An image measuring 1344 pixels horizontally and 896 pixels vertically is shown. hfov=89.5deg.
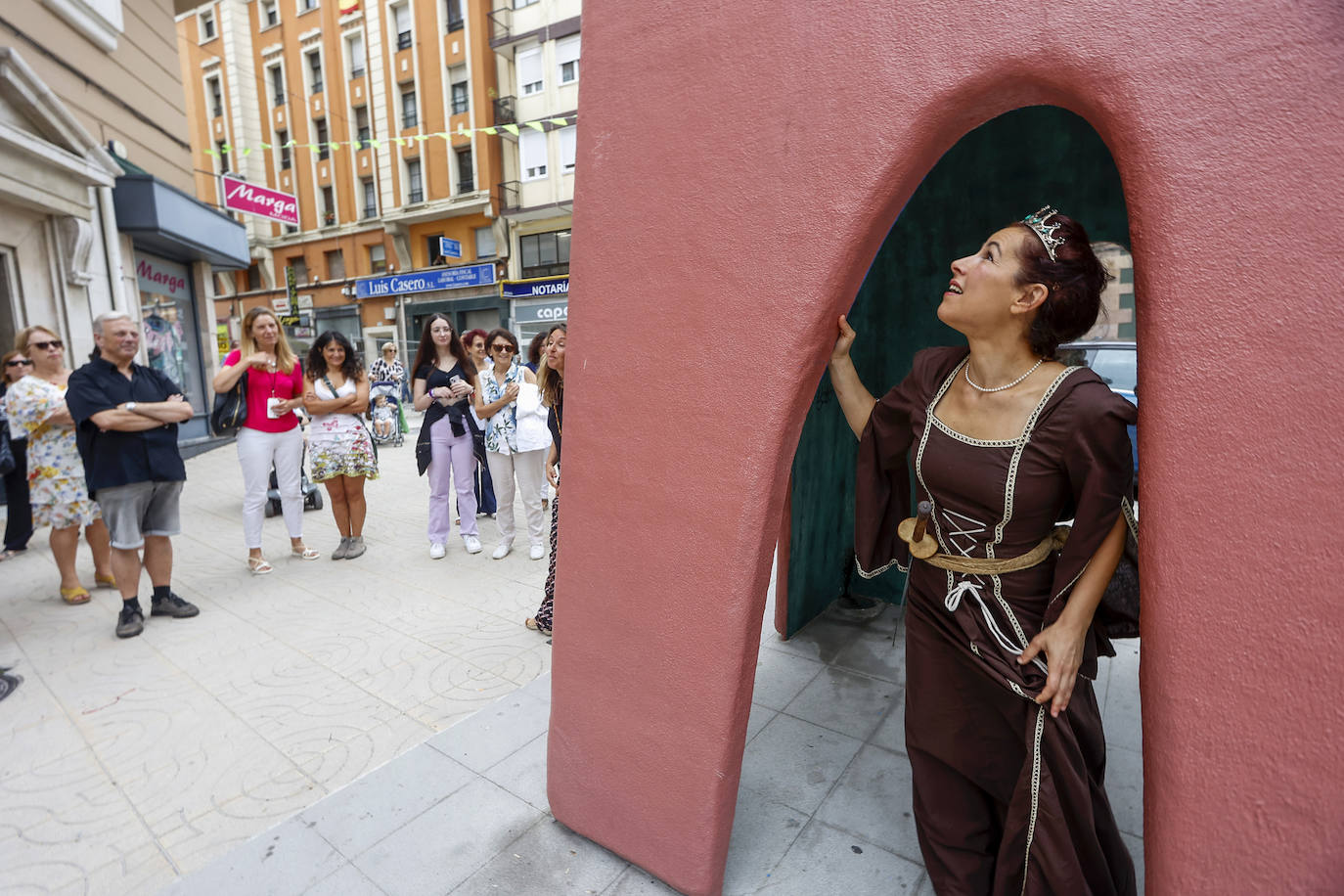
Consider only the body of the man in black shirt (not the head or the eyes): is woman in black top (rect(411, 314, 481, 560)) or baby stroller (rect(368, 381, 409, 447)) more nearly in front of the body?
the woman in black top

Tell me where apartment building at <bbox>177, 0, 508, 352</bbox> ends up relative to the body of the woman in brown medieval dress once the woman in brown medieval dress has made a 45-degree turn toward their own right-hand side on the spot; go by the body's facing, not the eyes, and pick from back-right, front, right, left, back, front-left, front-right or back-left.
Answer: front-right

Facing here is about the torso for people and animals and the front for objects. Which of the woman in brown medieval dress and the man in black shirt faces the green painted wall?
the man in black shirt

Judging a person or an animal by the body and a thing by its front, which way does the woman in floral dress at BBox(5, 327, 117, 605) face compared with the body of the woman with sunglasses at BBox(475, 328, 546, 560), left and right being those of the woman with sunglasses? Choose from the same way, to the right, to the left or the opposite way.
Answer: to the left

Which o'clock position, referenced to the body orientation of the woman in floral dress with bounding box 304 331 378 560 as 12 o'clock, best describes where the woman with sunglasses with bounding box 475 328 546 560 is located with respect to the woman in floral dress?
The woman with sunglasses is roughly at 10 o'clock from the woman in floral dress.

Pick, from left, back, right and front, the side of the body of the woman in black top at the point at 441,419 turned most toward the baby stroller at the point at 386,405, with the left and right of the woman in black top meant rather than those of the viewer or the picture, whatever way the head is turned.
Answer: back

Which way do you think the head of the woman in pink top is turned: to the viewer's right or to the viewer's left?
to the viewer's right

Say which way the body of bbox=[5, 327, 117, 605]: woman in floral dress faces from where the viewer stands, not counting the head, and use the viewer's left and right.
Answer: facing the viewer and to the right of the viewer

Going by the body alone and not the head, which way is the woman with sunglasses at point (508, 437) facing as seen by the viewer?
toward the camera

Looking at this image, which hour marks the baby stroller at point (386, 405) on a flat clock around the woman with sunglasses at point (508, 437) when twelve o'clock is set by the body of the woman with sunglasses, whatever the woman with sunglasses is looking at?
The baby stroller is roughly at 5 o'clock from the woman with sunglasses.

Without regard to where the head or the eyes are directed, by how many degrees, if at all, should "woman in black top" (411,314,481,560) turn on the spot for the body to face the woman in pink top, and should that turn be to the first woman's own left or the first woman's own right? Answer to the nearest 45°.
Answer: approximately 90° to the first woman's own right

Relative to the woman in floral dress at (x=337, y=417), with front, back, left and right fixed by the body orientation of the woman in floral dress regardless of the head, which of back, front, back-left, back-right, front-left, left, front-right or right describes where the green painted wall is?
front-left

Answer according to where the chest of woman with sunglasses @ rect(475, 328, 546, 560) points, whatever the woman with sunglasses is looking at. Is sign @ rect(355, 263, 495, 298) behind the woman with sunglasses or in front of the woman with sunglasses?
behind

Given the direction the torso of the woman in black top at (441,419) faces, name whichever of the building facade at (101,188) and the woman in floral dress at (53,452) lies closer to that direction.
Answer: the woman in floral dress

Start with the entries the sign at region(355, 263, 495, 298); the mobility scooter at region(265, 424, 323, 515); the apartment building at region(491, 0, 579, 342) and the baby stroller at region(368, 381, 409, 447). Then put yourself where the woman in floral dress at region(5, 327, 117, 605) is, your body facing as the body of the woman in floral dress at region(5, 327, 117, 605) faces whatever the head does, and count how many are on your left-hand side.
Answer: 4

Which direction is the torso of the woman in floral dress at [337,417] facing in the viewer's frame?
toward the camera
